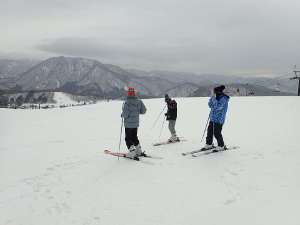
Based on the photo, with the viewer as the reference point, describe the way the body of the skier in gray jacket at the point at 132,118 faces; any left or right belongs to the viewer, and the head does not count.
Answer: facing away from the viewer and to the left of the viewer

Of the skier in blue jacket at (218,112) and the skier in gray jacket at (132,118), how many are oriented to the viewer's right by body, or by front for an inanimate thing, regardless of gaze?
0

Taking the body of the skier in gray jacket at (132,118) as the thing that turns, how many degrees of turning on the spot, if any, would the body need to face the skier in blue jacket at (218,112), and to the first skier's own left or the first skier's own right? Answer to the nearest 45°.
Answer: approximately 135° to the first skier's own right
